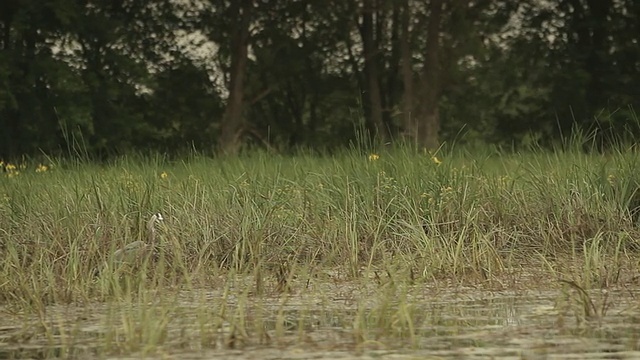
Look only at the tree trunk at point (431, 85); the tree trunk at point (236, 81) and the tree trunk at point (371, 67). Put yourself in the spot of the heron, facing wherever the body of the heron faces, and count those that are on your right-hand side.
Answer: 0

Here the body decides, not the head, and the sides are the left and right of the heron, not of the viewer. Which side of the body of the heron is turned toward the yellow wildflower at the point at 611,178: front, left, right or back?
front

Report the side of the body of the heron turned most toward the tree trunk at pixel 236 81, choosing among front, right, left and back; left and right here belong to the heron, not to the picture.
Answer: left

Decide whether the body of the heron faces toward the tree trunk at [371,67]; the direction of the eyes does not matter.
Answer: no

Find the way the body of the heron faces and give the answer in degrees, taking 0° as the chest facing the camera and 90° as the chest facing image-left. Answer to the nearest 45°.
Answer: approximately 270°

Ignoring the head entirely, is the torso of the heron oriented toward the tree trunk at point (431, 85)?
no

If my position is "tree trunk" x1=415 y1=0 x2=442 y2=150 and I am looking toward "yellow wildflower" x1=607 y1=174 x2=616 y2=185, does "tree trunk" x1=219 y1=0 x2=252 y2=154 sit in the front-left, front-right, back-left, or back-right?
back-right

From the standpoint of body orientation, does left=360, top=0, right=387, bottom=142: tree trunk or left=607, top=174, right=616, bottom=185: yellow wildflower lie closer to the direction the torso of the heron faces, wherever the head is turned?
the yellow wildflower
